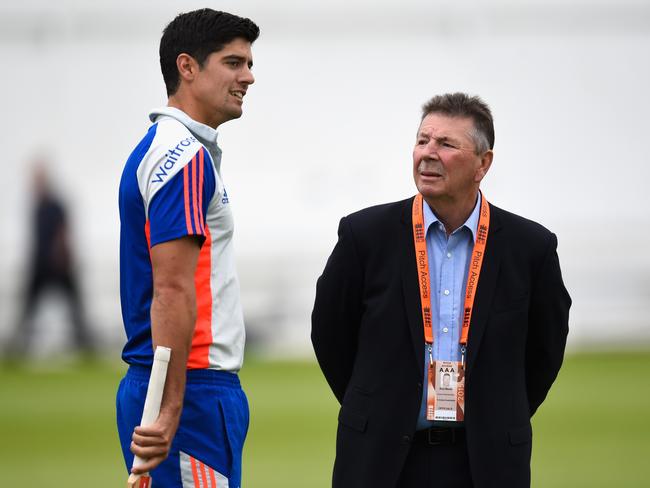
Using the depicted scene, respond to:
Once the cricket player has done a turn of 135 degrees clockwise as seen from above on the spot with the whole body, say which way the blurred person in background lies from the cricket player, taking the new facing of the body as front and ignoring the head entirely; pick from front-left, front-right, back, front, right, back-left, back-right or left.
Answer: back-right

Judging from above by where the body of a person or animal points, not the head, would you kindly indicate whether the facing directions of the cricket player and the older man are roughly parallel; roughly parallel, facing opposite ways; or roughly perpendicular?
roughly perpendicular

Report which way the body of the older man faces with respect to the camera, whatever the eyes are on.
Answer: toward the camera

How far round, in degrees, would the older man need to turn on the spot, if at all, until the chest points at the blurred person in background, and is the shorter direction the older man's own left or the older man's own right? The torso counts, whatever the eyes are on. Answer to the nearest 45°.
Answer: approximately 135° to the older man's own right

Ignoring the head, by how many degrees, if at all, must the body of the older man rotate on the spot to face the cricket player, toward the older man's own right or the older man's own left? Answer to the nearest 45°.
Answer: approximately 45° to the older man's own right

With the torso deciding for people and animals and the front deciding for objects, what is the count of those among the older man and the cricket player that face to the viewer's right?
1

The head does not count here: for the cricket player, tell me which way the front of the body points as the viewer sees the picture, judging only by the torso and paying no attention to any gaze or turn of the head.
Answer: to the viewer's right

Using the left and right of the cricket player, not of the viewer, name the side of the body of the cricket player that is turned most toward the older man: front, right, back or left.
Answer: front

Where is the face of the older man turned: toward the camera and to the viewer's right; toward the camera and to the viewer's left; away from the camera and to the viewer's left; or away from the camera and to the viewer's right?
toward the camera and to the viewer's left
